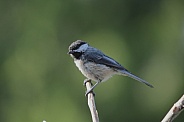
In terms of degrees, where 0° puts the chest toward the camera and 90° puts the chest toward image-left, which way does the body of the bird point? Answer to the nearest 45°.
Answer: approximately 90°

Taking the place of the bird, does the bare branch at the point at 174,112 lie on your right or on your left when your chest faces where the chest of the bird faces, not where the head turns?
on your left
